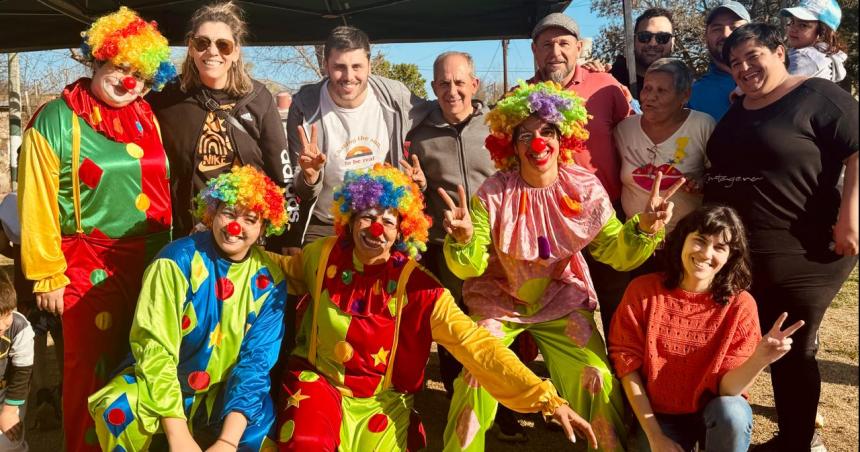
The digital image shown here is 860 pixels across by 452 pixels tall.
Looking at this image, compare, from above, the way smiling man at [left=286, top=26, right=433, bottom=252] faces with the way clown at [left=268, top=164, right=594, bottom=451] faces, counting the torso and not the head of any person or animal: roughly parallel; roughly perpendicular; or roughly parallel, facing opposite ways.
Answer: roughly parallel

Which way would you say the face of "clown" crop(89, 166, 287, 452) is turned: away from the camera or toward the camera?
toward the camera

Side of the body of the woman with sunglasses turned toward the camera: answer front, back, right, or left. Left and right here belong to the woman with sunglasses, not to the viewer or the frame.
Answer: front

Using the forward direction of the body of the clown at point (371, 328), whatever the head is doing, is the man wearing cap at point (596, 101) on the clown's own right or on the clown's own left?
on the clown's own left

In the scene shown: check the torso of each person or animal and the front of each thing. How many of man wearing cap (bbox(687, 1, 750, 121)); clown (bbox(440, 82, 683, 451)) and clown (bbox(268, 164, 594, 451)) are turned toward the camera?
3

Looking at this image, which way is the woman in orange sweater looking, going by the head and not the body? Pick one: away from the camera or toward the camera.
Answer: toward the camera

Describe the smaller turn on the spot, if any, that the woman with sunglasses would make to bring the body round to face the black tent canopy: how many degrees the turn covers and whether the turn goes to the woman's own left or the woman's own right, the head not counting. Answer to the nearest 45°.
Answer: approximately 180°

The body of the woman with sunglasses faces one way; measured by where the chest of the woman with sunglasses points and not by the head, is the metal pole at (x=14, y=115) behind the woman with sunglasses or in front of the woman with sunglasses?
behind

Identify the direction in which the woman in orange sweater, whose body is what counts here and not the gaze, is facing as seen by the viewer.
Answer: toward the camera

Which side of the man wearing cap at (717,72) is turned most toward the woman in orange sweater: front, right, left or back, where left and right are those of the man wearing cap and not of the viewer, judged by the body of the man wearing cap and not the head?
front

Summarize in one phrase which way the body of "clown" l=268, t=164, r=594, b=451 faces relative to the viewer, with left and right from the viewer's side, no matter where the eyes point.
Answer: facing the viewer
